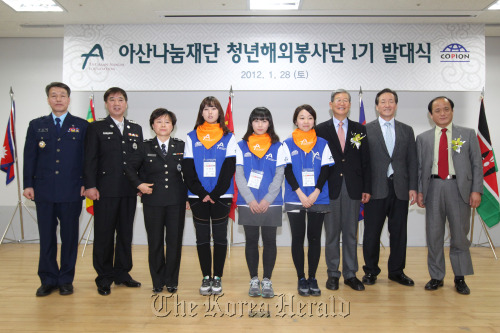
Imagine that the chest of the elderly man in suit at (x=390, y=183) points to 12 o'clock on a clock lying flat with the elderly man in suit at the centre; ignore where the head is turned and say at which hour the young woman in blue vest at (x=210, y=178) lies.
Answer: The young woman in blue vest is roughly at 2 o'clock from the elderly man in suit.

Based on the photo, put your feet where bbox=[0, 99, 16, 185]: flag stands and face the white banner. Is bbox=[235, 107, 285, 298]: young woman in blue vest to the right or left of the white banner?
right

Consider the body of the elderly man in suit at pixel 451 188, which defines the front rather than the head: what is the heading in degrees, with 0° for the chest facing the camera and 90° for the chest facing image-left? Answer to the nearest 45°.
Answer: approximately 0°

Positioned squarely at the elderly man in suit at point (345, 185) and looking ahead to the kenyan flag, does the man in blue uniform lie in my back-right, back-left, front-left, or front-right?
back-left

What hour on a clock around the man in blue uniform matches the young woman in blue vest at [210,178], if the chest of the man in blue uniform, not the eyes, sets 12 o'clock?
The young woman in blue vest is roughly at 10 o'clock from the man in blue uniform.

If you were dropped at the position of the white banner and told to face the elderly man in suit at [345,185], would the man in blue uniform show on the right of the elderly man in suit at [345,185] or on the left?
right
